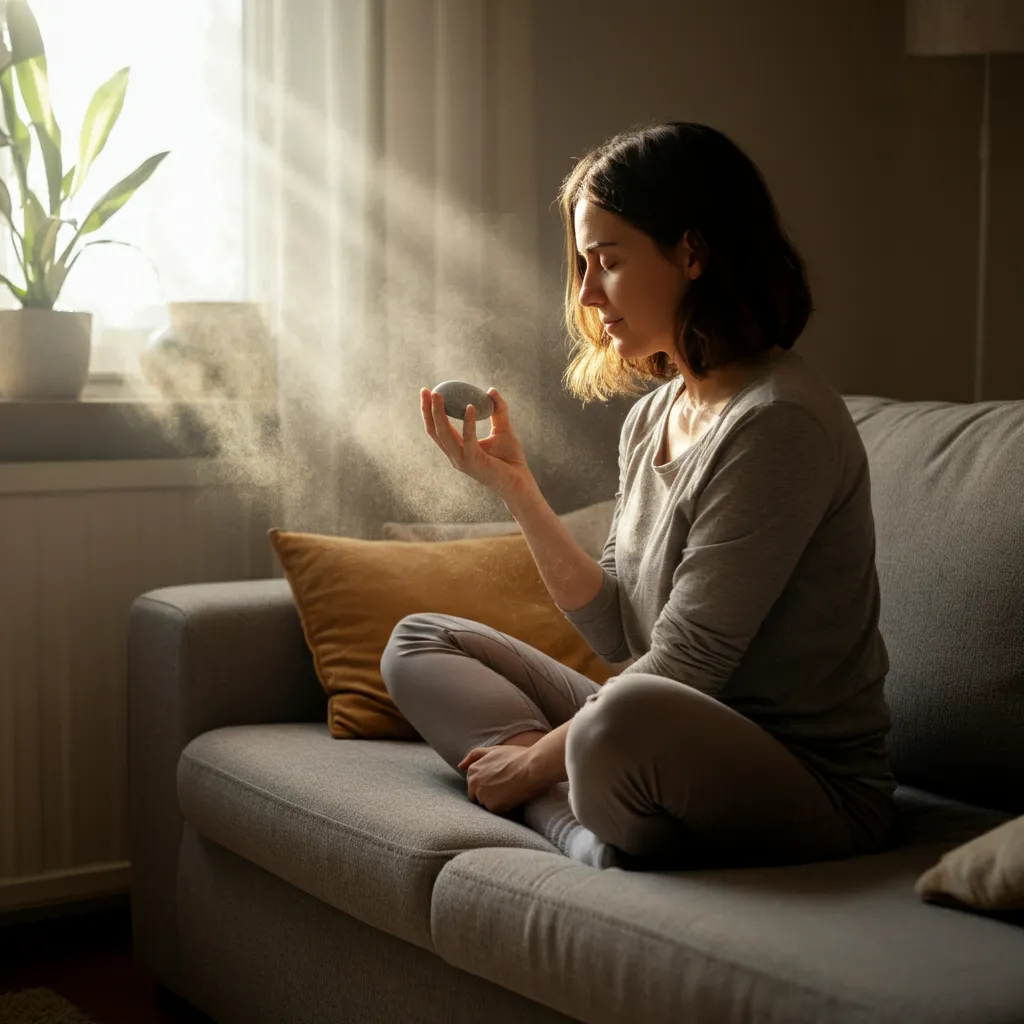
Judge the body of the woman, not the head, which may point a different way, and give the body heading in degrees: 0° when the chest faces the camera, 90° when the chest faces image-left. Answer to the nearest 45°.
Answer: approximately 45°

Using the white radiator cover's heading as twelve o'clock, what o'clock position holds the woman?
The woman is roughly at 11 o'clock from the white radiator cover.

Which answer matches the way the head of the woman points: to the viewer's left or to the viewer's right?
to the viewer's left

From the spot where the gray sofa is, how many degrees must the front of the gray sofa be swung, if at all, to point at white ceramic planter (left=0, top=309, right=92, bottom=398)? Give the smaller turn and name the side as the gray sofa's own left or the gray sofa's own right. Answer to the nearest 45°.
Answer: approximately 90° to the gray sofa's own right

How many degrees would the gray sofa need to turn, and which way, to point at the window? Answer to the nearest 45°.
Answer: approximately 90° to its right

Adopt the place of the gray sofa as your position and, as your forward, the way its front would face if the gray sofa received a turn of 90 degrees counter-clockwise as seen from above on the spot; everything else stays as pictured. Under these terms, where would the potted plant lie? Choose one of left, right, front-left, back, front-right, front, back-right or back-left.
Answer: back

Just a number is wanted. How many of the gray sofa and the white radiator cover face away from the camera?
0

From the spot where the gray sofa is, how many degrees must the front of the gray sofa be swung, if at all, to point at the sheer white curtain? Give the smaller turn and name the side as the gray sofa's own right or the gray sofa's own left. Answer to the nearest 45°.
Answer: approximately 135° to the gray sofa's own right

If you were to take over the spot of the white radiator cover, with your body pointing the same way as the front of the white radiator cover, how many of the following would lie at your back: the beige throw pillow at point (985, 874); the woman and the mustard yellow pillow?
0
